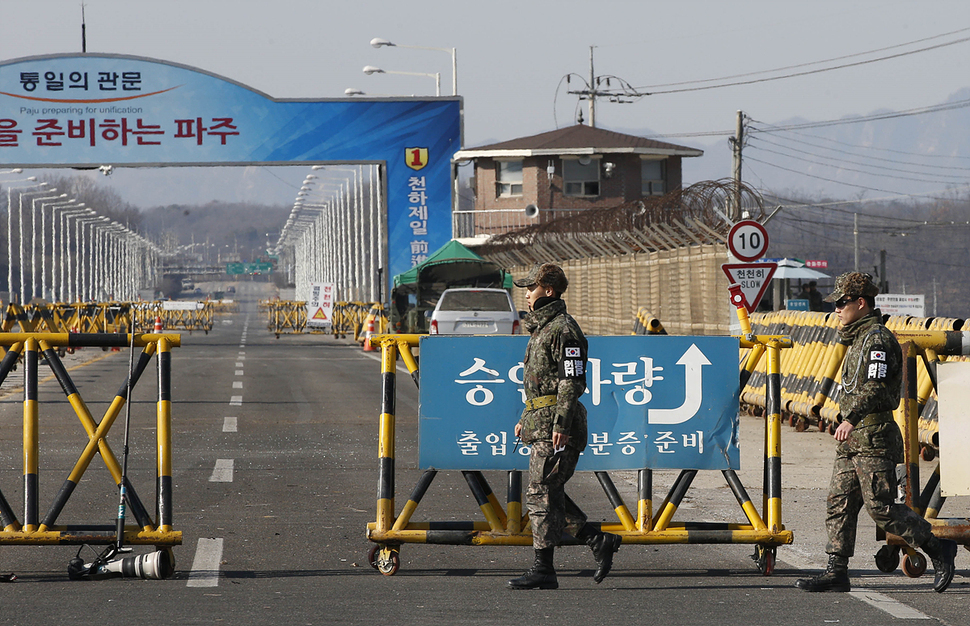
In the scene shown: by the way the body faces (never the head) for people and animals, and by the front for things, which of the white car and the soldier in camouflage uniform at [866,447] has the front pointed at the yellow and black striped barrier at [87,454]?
the soldier in camouflage uniform

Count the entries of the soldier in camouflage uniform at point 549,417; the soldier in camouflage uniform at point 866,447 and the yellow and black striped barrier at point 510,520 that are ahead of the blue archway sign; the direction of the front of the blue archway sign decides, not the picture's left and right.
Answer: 3

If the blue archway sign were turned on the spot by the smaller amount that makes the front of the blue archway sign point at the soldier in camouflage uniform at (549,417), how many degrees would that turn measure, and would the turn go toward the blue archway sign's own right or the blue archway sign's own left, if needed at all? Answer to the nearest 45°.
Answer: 0° — it already faces them

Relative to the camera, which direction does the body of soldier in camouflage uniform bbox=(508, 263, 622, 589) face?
to the viewer's left

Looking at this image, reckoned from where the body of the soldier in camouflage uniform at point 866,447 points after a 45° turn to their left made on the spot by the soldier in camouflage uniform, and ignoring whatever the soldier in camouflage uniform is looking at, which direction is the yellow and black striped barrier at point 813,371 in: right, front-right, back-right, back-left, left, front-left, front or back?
back-right

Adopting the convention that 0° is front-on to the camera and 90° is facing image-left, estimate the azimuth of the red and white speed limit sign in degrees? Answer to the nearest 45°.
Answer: approximately 0°

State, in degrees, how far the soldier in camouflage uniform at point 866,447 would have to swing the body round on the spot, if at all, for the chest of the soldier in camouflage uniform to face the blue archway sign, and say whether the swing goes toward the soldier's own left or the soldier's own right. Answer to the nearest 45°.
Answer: approximately 45° to the soldier's own right

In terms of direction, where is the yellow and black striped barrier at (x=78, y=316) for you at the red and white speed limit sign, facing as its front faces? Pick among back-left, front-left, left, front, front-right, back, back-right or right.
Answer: back-right
